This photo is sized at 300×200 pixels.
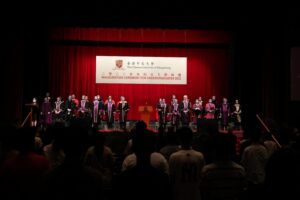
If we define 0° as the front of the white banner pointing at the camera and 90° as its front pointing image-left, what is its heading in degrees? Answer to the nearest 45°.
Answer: approximately 0°
